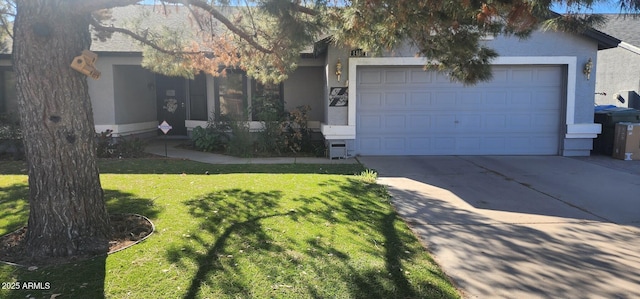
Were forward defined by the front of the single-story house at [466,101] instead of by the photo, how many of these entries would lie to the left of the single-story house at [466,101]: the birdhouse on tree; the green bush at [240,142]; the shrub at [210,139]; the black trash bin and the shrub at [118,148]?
1

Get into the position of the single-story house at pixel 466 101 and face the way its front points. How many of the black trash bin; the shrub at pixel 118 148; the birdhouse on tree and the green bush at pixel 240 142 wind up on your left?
1

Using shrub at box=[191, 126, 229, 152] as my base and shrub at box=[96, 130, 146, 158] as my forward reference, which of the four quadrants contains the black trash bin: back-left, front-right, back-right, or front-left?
back-left

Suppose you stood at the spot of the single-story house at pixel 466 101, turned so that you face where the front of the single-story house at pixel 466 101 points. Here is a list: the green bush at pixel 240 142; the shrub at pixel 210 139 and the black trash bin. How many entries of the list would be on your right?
2

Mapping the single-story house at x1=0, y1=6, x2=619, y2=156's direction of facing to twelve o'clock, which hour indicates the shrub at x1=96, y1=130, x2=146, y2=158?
The shrub is roughly at 3 o'clock from the single-story house.

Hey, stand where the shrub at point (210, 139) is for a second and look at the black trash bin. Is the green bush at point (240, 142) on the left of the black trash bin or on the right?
right

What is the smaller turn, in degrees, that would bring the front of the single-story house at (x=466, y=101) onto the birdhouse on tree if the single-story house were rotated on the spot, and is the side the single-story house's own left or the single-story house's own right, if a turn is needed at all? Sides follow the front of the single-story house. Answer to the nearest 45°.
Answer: approximately 45° to the single-story house's own right

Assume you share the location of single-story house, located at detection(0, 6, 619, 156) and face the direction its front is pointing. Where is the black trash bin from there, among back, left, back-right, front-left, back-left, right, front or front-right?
left

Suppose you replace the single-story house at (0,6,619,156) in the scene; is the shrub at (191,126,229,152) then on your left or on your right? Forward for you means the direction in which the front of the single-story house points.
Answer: on your right

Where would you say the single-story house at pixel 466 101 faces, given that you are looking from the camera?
facing the viewer

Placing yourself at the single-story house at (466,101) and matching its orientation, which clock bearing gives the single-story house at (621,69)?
the single-story house at (621,69) is roughly at 8 o'clock from the single-story house at (466,101).

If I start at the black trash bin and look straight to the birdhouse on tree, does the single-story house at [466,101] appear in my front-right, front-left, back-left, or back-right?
front-right
